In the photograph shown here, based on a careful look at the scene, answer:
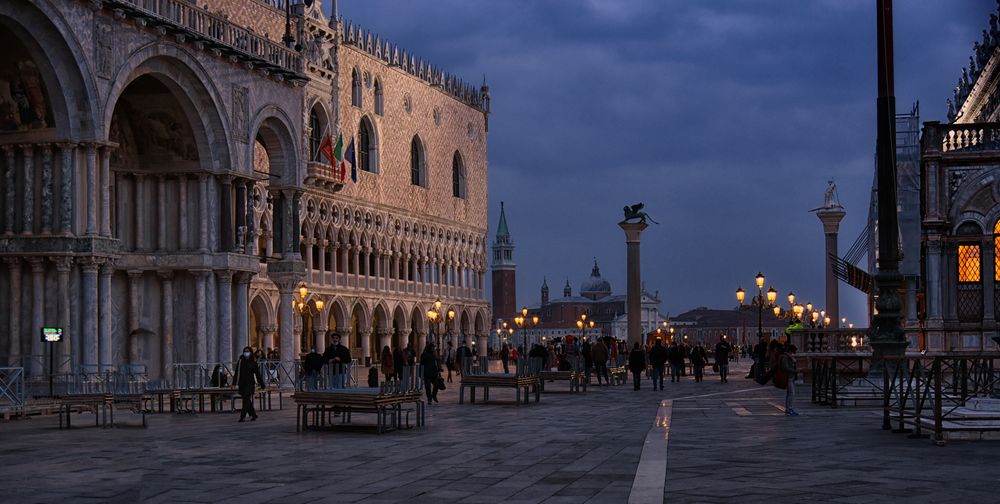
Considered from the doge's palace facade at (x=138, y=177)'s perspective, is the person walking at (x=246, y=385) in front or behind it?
in front

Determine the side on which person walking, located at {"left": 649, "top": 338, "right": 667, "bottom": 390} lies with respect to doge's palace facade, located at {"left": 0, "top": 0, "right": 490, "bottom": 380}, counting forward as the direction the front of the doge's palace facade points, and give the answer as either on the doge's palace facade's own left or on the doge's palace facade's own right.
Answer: on the doge's palace facade's own left

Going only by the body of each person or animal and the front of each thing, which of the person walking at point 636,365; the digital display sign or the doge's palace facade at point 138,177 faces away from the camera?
the person walking

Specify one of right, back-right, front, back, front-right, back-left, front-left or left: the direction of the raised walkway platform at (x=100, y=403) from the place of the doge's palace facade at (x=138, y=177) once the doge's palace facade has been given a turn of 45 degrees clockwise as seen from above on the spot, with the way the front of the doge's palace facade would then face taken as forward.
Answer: front

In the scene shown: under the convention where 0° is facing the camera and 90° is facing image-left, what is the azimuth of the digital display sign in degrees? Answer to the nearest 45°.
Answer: approximately 0°

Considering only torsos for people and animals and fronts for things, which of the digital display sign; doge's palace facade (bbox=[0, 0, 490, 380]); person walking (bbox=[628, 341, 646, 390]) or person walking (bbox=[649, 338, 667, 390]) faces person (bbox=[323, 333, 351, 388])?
the doge's palace facade

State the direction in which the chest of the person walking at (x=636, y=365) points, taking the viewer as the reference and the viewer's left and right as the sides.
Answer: facing away from the viewer
